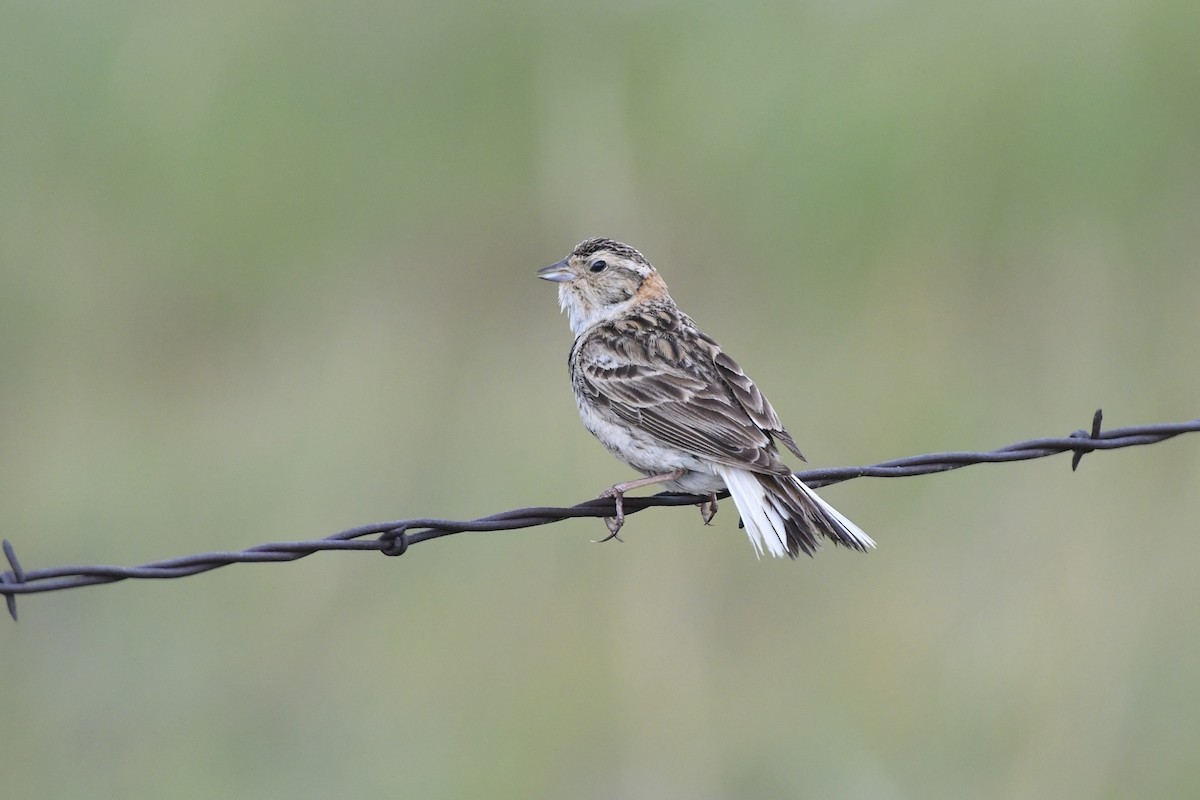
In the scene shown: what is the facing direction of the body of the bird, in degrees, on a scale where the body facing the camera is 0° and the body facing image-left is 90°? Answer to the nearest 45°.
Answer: approximately 90°
